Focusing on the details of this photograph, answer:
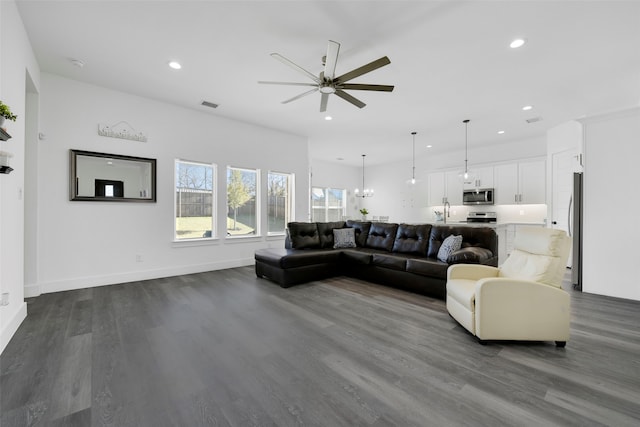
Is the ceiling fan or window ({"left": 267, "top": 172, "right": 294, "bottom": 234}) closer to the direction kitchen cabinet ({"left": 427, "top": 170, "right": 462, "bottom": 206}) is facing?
the ceiling fan

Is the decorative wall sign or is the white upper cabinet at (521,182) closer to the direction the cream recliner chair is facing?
the decorative wall sign

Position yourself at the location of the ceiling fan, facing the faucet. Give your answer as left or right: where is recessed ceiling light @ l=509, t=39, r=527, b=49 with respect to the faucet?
right

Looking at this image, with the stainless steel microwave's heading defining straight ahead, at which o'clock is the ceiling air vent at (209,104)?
The ceiling air vent is roughly at 1 o'clock from the stainless steel microwave.

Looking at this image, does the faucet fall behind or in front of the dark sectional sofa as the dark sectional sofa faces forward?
behind

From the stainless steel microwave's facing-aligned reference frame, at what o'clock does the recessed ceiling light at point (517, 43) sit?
The recessed ceiling light is roughly at 12 o'clock from the stainless steel microwave.

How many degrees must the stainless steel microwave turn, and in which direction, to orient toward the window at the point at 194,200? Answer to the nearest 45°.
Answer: approximately 45° to its right

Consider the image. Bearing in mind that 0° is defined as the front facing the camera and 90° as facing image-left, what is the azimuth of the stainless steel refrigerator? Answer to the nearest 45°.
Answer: approximately 90°

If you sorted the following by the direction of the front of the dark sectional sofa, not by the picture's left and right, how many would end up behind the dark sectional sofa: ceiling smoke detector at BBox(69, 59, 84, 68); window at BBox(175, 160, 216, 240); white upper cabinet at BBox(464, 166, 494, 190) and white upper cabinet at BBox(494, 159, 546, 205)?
2

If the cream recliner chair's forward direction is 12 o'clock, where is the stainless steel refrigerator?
The stainless steel refrigerator is roughly at 5 o'clock from the cream recliner chair.

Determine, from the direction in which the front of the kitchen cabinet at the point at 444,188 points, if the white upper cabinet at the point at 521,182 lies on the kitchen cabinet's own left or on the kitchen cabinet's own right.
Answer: on the kitchen cabinet's own left

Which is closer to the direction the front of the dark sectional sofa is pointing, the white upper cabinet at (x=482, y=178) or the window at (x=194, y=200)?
the window

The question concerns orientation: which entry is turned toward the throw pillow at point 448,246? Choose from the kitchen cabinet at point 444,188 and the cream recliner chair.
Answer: the kitchen cabinet

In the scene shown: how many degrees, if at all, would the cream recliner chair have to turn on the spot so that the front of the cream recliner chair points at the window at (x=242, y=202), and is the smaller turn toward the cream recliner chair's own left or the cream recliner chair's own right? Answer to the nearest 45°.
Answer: approximately 45° to the cream recliner chair's own right

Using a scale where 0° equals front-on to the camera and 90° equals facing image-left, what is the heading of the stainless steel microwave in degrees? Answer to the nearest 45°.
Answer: approximately 0°

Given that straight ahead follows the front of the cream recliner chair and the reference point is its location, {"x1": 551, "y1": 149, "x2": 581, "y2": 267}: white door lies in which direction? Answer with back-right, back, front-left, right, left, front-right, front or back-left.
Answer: back-right
